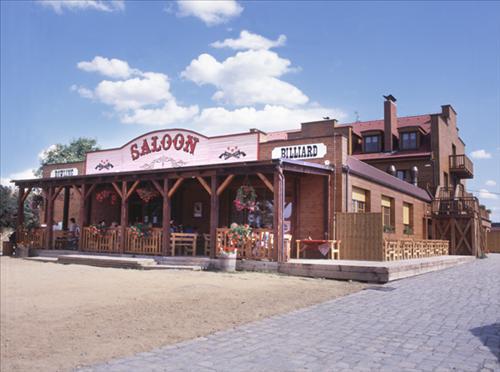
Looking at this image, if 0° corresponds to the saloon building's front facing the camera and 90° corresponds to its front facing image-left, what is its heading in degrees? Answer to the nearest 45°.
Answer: approximately 45°
